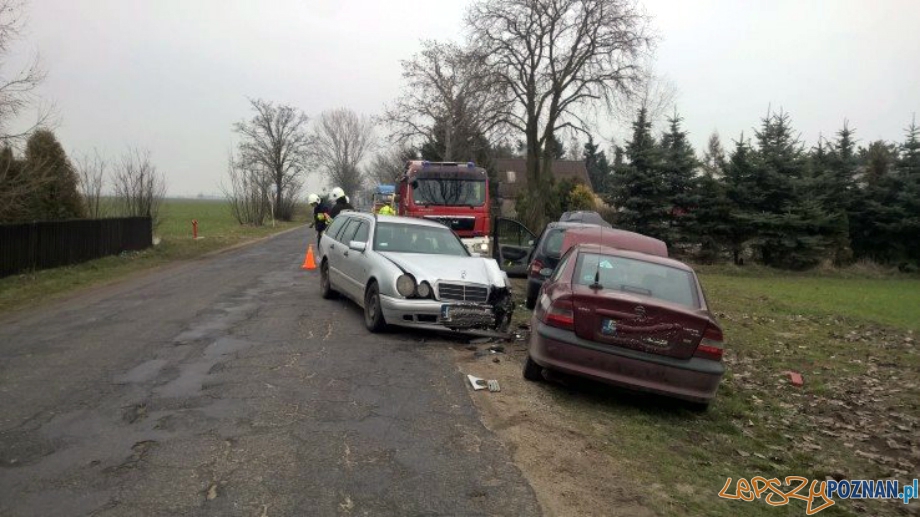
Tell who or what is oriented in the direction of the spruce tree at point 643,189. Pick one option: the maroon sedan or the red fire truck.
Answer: the maroon sedan

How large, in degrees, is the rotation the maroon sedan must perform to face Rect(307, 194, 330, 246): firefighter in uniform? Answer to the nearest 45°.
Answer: approximately 45° to its left

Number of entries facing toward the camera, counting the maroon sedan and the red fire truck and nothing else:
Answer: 1

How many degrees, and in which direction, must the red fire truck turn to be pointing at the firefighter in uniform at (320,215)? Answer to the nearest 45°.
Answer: approximately 90° to its right

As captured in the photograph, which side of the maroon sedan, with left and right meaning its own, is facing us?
back

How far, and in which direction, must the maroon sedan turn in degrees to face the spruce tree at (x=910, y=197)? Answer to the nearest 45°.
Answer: approximately 45° to its right

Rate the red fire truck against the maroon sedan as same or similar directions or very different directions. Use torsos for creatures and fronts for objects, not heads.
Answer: very different directions

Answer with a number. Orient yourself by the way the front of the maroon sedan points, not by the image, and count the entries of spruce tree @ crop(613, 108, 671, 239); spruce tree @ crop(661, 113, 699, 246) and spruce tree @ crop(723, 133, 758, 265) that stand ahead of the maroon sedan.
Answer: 3

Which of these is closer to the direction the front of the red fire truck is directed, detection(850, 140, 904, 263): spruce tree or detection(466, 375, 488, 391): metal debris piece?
the metal debris piece

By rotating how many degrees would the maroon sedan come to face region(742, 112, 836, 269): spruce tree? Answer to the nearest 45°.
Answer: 0° — it already faces it

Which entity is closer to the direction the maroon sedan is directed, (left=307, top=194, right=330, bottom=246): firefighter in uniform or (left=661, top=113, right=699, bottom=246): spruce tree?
the spruce tree

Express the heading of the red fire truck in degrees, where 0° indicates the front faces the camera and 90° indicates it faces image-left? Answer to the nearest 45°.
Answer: approximately 0°

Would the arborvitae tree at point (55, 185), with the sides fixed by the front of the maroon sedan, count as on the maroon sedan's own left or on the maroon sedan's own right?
on the maroon sedan's own left

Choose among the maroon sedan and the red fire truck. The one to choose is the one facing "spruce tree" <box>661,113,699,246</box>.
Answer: the maroon sedan

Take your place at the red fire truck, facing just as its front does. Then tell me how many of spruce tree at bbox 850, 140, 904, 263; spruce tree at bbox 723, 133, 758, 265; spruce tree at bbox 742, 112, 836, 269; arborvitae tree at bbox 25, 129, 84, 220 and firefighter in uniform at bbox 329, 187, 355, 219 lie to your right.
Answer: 2
